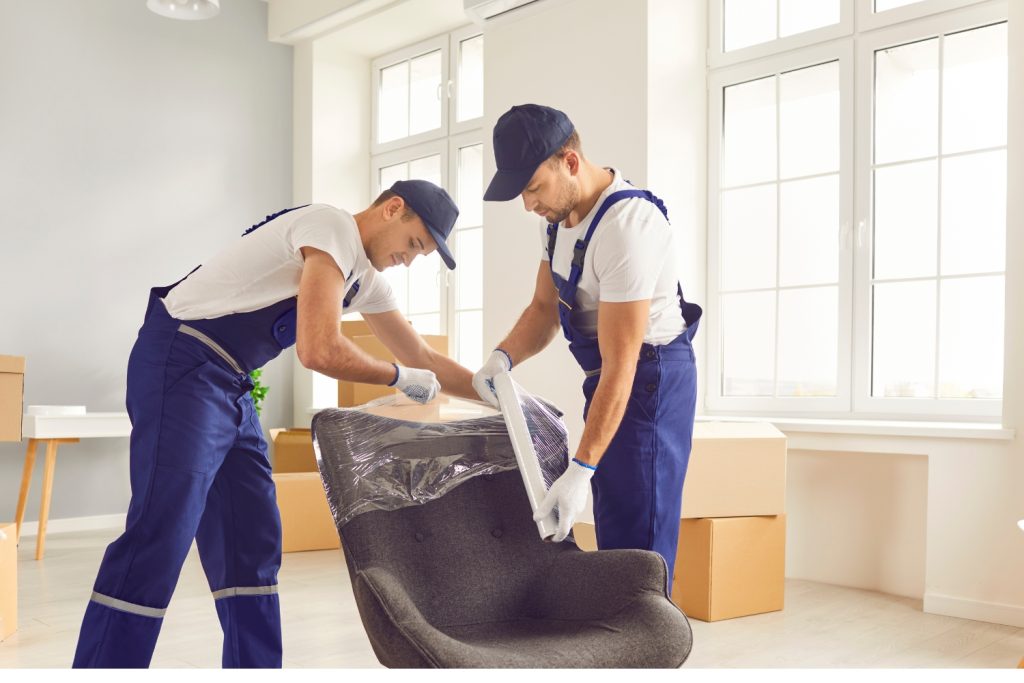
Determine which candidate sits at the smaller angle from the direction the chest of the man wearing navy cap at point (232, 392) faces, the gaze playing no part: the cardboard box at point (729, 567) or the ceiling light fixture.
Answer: the cardboard box

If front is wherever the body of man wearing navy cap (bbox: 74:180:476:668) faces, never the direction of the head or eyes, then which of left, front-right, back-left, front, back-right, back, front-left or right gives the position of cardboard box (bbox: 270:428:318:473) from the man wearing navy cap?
left

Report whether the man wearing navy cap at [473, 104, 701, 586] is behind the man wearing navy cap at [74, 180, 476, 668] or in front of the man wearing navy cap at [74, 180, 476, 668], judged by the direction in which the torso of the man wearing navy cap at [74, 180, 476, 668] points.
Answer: in front

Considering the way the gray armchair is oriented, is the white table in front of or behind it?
behind

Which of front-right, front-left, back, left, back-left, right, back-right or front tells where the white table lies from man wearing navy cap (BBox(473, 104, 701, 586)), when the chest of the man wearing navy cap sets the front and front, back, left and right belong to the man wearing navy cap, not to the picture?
right

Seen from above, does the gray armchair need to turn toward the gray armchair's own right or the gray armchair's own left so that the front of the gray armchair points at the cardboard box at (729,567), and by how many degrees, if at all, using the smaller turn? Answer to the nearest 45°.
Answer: approximately 90° to the gray armchair's own left

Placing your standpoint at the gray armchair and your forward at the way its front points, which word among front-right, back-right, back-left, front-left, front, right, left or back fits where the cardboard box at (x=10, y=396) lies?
back

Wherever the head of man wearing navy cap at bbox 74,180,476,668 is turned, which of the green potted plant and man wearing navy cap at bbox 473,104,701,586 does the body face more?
the man wearing navy cap

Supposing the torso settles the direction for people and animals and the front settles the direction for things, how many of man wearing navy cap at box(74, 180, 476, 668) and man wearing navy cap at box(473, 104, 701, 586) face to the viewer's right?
1

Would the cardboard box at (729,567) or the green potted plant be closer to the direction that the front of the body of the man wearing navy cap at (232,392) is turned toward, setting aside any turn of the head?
the cardboard box

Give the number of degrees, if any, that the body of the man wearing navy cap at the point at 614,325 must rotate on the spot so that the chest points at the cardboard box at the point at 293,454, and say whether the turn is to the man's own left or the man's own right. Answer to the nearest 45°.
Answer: approximately 90° to the man's own right

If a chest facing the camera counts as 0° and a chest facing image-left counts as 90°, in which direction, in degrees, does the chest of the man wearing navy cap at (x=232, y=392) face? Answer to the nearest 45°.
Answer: approximately 270°

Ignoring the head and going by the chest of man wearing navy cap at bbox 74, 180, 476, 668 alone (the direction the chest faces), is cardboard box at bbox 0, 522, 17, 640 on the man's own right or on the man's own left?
on the man's own left

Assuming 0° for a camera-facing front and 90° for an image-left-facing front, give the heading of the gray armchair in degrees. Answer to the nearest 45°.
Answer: approximately 315°
